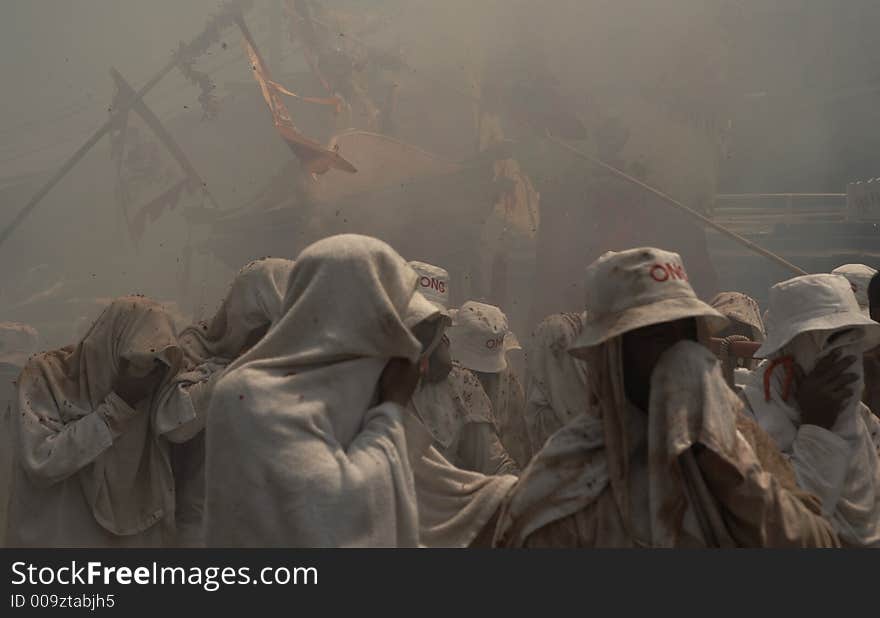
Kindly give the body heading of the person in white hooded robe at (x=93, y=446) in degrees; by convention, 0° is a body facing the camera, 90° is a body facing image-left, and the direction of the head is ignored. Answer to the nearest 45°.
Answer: approximately 315°

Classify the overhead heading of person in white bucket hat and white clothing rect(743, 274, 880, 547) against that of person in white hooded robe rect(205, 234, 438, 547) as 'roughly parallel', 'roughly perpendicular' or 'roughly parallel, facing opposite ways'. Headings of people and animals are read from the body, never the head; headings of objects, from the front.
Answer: roughly perpendicular

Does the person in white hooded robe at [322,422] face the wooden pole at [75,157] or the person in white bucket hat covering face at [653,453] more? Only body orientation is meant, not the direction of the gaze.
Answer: the person in white bucket hat covering face

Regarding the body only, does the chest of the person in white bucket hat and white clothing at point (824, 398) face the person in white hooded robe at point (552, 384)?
no

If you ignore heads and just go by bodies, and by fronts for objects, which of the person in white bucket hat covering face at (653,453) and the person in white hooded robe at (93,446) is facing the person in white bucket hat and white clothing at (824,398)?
the person in white hooded robe at (93,446)

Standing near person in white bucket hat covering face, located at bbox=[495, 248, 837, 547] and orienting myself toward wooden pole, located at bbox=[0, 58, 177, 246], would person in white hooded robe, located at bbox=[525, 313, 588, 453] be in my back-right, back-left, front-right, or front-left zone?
front-right

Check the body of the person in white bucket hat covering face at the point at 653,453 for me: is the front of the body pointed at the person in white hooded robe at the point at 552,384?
no

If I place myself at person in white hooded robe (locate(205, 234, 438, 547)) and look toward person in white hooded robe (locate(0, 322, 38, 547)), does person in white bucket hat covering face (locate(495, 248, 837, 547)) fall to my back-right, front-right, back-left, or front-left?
back-right

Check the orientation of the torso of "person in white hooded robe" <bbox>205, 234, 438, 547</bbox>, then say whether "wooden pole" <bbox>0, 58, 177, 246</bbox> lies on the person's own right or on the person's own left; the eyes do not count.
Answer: on the person's own left

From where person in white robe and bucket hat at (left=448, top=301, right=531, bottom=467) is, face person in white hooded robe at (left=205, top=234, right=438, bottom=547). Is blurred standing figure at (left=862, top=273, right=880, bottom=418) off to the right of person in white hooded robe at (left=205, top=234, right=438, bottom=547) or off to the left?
left

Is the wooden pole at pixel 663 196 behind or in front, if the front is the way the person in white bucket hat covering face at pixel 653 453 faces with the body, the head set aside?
behind

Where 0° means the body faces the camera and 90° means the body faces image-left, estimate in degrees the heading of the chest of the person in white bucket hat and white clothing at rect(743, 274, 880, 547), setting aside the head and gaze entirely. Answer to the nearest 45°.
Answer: approximately 315°

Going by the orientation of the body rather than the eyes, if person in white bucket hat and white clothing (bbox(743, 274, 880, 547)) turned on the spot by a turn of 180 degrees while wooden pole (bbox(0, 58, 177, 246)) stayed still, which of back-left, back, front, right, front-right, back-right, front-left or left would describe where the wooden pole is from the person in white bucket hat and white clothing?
front

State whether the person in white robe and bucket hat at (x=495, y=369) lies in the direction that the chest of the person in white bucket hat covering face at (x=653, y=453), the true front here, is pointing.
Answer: no
